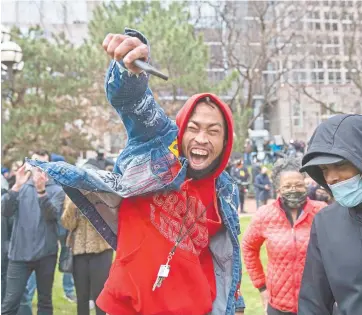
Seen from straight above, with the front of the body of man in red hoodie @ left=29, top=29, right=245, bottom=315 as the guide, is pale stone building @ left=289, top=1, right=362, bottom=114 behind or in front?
behind

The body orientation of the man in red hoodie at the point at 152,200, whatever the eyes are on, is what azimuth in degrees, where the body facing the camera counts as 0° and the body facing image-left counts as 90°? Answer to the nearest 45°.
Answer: approximately 0°

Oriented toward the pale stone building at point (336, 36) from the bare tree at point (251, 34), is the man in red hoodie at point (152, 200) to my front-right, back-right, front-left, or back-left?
back-right

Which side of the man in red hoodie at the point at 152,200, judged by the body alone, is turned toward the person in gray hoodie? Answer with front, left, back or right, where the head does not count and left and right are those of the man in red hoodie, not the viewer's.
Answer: left

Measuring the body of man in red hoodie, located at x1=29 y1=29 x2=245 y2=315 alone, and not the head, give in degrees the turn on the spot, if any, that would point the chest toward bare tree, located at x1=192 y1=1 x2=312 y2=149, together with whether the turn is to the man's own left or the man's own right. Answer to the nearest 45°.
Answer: approximately 180°

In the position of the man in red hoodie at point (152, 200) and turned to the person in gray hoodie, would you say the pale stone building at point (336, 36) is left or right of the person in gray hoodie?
left
